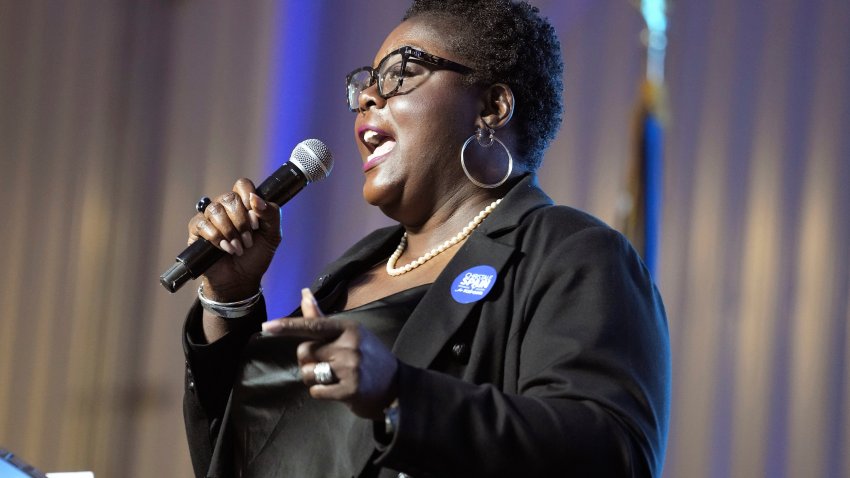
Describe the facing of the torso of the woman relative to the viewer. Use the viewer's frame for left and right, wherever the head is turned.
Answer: facing the viewer and to the left of the viewer
